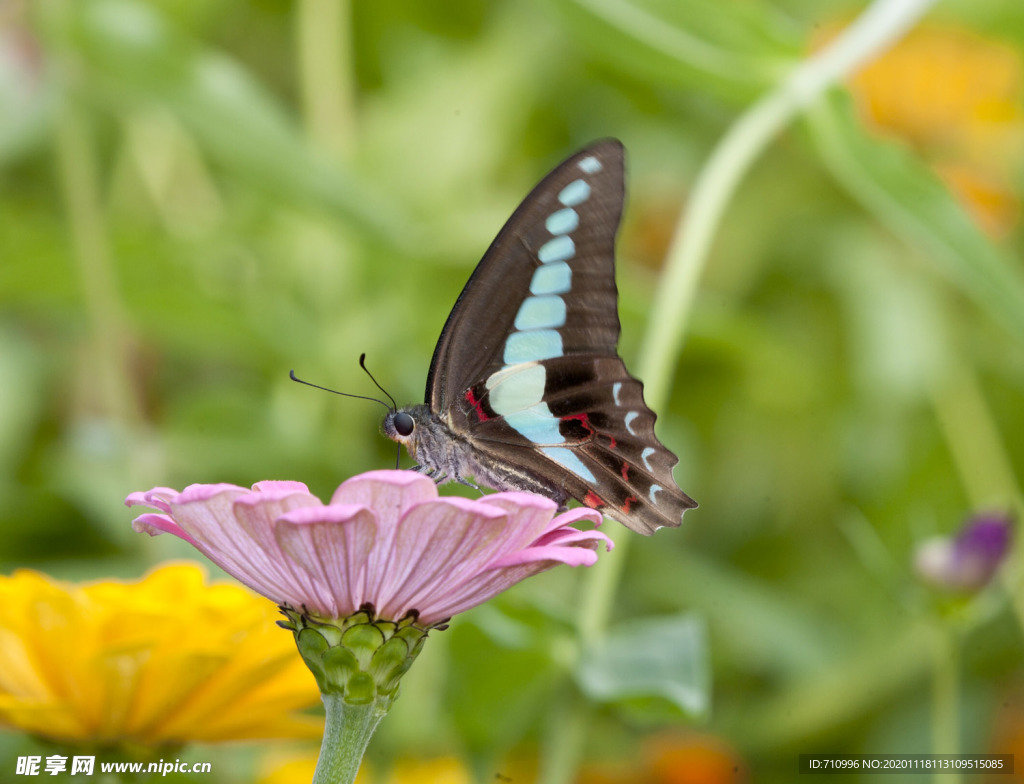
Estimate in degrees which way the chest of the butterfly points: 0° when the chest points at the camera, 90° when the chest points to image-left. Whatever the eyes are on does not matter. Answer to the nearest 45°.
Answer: approximately 90°
